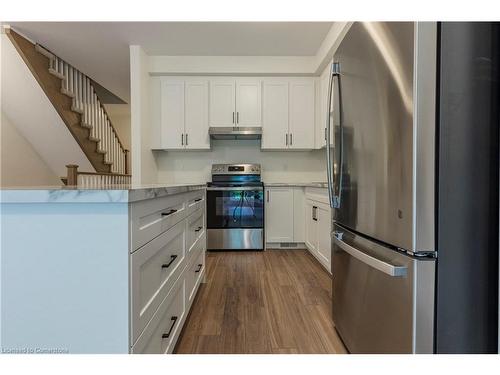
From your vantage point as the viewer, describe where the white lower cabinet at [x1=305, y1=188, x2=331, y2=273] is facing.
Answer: facing to the left of the viewer

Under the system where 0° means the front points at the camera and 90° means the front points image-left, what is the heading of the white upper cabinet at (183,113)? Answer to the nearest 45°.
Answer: approximately 0°

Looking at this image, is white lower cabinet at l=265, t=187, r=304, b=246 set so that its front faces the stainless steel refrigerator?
yes

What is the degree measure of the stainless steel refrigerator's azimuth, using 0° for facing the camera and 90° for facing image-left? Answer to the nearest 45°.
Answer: approximately 45°

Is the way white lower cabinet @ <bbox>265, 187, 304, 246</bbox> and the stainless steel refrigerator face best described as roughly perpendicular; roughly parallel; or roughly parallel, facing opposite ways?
roughly perpendicular

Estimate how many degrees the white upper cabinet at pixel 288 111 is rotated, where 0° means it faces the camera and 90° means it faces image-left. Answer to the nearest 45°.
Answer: approximately 0°
